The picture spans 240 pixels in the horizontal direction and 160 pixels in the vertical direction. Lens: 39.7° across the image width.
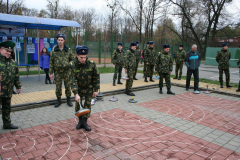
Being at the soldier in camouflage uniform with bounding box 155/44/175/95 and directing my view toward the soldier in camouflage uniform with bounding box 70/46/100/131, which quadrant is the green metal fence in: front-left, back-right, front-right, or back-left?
back-right

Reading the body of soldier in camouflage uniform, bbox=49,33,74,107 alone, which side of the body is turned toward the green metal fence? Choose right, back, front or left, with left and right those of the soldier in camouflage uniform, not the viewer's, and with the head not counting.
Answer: back

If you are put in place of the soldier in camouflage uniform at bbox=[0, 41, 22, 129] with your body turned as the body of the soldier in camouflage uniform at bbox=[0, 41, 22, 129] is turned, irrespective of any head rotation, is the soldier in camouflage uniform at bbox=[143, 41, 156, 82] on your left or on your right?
on your left

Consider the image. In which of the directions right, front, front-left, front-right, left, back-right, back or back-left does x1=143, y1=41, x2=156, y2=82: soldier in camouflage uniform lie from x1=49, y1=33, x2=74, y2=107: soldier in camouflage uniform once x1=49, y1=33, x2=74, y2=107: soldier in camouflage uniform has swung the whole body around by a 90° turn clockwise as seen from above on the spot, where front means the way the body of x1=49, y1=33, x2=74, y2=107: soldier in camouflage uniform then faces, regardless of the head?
back-right

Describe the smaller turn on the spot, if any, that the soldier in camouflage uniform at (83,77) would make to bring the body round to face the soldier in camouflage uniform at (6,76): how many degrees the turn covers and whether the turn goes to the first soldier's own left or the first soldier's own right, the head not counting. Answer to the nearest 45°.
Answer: approximately 90° to the first soldier's own right

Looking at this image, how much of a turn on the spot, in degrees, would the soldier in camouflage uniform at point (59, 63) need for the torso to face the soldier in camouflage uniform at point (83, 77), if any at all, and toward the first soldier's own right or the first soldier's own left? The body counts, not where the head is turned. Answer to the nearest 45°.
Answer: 0° — they already face them

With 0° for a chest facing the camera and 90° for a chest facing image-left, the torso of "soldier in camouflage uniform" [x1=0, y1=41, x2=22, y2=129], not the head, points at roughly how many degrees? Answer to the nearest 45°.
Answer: approximately 315°

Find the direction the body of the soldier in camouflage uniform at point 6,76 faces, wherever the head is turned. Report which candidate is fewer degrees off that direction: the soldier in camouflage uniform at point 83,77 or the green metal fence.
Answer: the soldier in camouflage uniform

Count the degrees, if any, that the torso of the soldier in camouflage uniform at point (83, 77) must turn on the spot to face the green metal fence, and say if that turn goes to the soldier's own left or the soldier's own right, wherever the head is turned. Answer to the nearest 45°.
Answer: approximately 180°
